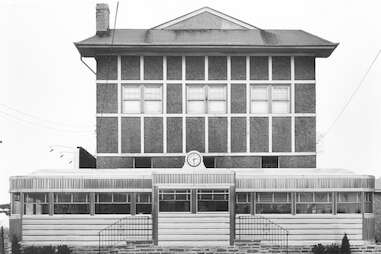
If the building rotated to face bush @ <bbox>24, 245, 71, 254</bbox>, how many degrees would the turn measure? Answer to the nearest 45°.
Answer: approximately 45° to its right

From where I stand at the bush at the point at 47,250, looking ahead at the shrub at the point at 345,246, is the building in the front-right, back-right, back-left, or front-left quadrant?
front-left

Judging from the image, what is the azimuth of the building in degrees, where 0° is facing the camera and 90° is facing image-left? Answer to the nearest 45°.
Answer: approximately 0°

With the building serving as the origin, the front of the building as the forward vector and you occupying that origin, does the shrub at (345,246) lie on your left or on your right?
on your left

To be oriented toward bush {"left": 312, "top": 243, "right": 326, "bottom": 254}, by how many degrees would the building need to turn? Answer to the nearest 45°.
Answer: approximately 45° to its left
